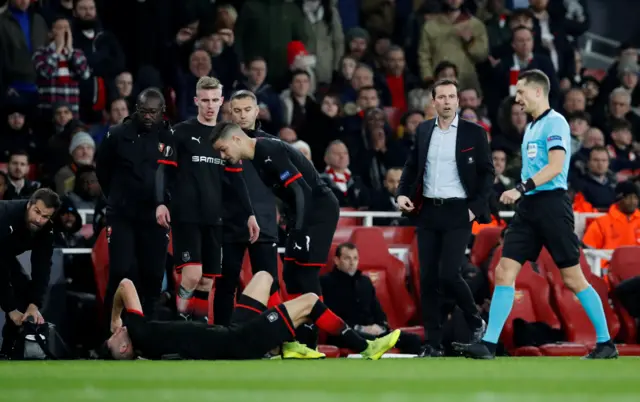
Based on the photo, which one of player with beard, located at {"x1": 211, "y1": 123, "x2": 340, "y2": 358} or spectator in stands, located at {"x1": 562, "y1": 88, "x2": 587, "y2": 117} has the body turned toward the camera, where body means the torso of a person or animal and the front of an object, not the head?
the spectator in stands

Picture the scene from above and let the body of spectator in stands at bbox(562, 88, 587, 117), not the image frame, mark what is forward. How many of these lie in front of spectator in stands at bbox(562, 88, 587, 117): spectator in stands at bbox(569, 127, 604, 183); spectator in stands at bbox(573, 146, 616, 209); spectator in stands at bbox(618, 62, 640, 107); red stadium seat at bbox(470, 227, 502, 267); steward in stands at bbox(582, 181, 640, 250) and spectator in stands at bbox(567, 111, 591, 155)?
5

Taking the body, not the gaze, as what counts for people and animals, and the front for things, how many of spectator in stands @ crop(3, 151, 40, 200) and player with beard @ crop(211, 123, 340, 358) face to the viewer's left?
1

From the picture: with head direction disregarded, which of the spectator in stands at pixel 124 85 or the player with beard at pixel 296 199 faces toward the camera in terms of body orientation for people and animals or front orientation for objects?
the spectator in stands

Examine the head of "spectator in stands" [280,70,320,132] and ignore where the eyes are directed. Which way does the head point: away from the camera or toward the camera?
toward the camera

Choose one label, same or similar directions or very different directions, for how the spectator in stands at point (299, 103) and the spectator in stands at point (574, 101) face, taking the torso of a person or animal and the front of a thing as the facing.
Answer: same or similar directions

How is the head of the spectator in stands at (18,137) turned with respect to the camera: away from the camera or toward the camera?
toward the camera

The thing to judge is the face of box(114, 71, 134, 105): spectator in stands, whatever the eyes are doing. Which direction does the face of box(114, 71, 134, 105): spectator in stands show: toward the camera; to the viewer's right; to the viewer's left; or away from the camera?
toward the camera

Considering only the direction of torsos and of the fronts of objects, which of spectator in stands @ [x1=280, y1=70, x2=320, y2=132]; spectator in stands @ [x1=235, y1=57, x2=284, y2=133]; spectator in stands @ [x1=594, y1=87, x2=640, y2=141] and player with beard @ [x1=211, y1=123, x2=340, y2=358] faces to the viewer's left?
the player with beard

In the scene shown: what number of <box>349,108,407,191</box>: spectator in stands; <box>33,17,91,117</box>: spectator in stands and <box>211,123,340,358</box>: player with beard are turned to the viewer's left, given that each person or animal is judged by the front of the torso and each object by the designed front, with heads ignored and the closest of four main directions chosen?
1

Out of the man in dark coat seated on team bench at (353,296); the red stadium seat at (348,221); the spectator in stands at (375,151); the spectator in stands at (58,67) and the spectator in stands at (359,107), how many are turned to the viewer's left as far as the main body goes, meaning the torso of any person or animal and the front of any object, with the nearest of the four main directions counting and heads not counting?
0

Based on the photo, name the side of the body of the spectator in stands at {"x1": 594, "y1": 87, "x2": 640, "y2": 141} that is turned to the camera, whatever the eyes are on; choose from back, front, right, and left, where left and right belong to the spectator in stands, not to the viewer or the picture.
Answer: front

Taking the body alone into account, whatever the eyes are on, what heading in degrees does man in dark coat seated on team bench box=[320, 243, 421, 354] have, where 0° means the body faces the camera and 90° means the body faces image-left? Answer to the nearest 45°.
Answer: approximately 315°

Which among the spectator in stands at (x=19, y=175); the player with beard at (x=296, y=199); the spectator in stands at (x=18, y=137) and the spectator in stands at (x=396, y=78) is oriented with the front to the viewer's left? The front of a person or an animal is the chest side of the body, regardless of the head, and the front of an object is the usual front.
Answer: the player with beard

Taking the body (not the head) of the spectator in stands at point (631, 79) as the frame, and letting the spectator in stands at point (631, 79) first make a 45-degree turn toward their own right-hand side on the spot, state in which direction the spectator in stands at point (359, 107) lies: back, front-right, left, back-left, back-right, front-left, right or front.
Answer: front

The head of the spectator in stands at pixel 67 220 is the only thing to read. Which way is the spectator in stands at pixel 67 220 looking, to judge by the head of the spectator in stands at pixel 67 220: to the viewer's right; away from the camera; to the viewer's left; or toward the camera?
toward the camera

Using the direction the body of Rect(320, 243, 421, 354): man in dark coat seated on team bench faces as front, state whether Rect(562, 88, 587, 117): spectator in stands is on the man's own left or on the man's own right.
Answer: on the man's own left

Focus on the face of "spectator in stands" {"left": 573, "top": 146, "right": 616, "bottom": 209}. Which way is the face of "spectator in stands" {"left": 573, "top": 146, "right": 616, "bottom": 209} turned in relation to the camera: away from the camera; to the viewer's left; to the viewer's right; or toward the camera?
toward the camera

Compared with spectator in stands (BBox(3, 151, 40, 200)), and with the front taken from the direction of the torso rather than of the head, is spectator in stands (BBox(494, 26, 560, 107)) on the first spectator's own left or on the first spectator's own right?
on the first spectator's own left

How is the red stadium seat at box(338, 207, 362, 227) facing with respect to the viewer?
toward the camera

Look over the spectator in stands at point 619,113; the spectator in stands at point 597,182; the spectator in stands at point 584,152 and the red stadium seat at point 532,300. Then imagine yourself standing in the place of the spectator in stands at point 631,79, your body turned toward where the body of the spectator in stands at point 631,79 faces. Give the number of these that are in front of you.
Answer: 4
